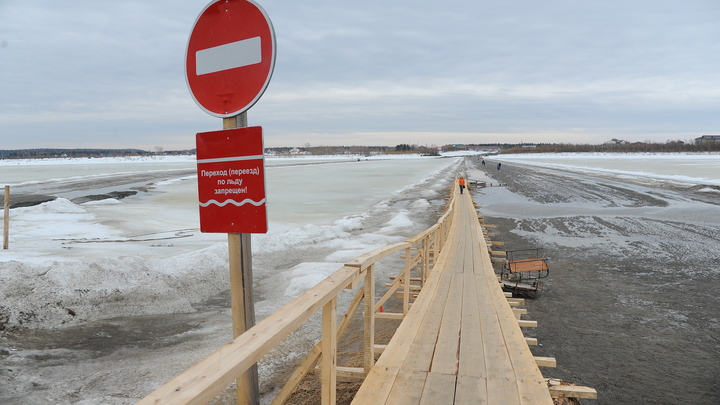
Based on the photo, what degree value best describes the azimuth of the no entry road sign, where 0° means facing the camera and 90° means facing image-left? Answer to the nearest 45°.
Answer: approximately 45°
